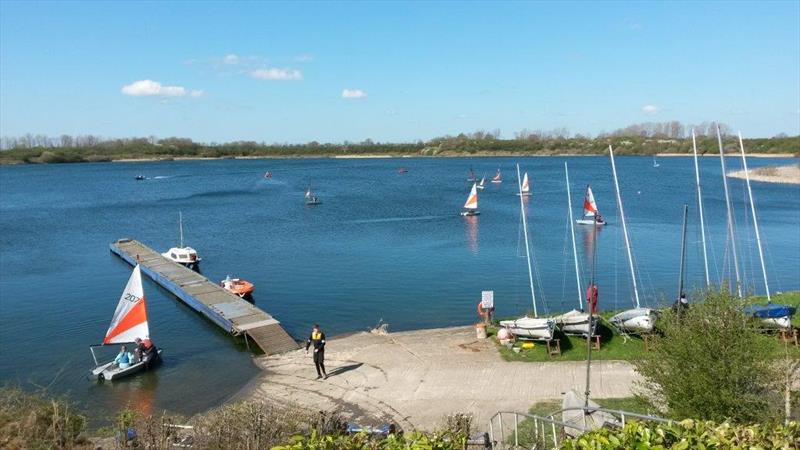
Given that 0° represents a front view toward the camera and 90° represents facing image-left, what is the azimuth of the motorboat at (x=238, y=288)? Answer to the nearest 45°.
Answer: approximately 315°

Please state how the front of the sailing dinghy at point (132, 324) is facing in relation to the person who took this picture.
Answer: facing away from the viewer and to the right of the viewer

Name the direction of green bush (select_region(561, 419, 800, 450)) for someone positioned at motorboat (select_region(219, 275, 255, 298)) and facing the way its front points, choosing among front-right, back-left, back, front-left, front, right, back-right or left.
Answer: front-right

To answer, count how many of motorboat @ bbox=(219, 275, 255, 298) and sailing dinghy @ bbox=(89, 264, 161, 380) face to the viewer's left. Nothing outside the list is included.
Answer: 0

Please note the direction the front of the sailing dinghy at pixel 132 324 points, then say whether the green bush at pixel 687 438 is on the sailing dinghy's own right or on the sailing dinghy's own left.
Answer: on the sailing dinghy's own right

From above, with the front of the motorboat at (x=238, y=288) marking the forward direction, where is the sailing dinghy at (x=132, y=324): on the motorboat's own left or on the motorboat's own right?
on the motorboat's own right
